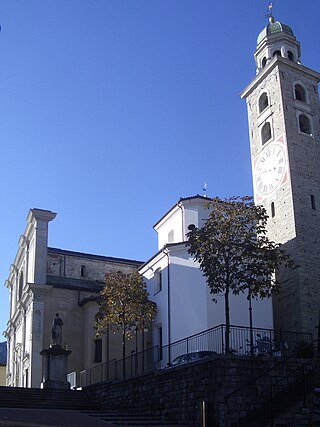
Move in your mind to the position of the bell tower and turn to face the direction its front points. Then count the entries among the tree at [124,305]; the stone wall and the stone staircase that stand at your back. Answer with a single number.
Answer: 0

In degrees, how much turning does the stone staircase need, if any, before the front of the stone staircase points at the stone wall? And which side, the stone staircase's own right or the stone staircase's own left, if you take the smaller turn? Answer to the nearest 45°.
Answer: approximately 45° to the stone staircase's own left

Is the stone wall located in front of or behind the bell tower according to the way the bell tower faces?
in front

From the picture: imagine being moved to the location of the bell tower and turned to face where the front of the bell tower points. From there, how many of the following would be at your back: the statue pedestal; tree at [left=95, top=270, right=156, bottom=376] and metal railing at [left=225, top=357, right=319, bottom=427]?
0

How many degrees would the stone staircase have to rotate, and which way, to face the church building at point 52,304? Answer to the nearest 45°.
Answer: approximately 180°

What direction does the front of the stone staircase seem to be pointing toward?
toward the camera

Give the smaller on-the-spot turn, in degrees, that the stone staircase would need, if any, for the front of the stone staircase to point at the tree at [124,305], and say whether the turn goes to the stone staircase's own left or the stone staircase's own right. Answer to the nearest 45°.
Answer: approximately 135° to the stone staircase's own left

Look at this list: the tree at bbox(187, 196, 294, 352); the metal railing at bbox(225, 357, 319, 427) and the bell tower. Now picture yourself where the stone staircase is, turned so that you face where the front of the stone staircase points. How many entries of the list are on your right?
0

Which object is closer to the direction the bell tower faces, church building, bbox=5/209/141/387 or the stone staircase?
the stone staircase

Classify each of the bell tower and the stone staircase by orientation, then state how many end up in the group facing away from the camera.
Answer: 0

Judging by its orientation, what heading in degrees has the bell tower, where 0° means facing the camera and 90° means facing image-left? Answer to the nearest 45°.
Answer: approximately 45°

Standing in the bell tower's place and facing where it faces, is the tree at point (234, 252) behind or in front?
in front
